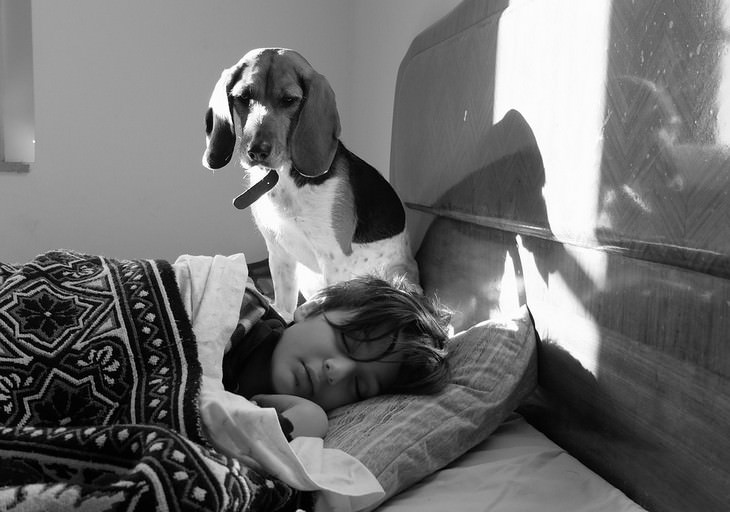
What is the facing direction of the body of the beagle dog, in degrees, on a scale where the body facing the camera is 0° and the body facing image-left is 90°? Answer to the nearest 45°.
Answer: approximately 45°

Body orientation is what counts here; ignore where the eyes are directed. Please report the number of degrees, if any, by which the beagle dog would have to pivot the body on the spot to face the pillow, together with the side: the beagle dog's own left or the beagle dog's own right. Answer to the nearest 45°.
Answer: approximately 45° to the beagle dog's own left

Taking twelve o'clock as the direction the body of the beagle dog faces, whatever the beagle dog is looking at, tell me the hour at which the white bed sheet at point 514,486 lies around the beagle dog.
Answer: The white bed sheet is roughly at 10 o'clock from the beagle dog.

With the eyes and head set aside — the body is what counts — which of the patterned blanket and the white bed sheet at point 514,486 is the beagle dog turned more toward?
the patterned blanket
